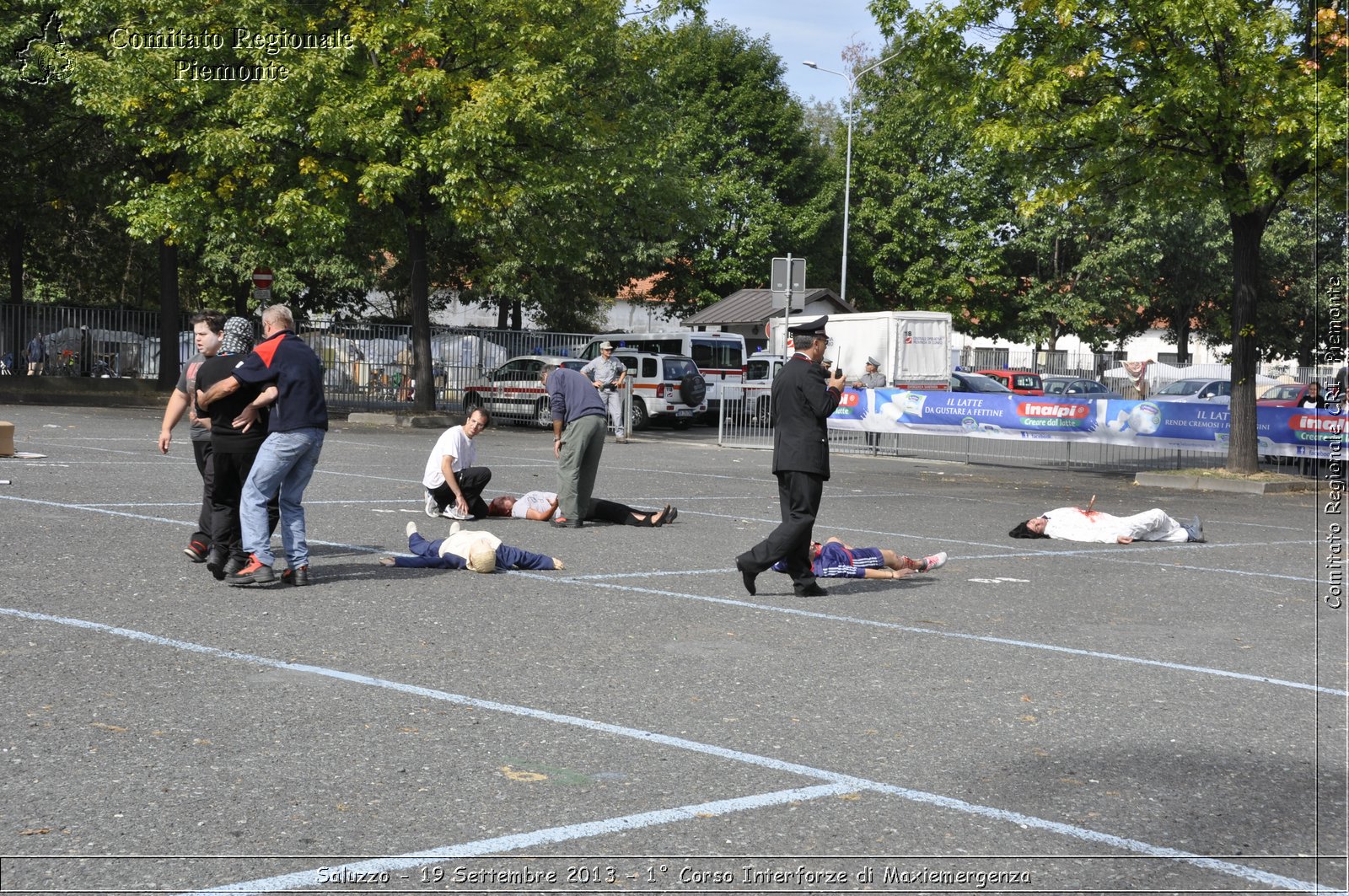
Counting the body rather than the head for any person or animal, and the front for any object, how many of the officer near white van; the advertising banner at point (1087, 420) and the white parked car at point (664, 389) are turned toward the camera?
2

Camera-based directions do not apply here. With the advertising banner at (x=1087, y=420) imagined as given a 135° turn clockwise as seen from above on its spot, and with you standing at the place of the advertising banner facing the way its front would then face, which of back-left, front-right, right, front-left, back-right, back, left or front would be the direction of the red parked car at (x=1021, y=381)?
front-right

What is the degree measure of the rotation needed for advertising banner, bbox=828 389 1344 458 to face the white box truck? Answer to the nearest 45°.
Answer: approximately 180°

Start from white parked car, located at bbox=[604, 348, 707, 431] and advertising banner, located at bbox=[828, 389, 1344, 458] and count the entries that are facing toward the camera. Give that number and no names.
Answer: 1

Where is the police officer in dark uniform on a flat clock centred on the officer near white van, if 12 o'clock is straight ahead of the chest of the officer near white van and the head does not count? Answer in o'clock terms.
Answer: The police officer in dark uniform is roughly at 12 o'clock from the officer near white van.

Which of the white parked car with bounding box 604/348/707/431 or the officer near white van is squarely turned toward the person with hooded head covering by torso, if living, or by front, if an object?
the officer near white van

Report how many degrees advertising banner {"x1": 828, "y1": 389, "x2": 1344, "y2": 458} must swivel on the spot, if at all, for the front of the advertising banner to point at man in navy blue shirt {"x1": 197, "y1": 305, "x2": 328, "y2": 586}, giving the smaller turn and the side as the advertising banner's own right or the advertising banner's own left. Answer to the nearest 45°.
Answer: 0° — it already faces them

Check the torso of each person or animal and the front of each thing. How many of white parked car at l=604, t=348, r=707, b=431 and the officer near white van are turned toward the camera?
1

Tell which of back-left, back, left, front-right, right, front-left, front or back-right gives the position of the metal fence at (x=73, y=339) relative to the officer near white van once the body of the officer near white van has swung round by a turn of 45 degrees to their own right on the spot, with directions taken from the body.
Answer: right

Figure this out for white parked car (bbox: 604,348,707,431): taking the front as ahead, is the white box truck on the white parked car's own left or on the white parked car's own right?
on the white parked car's own right
